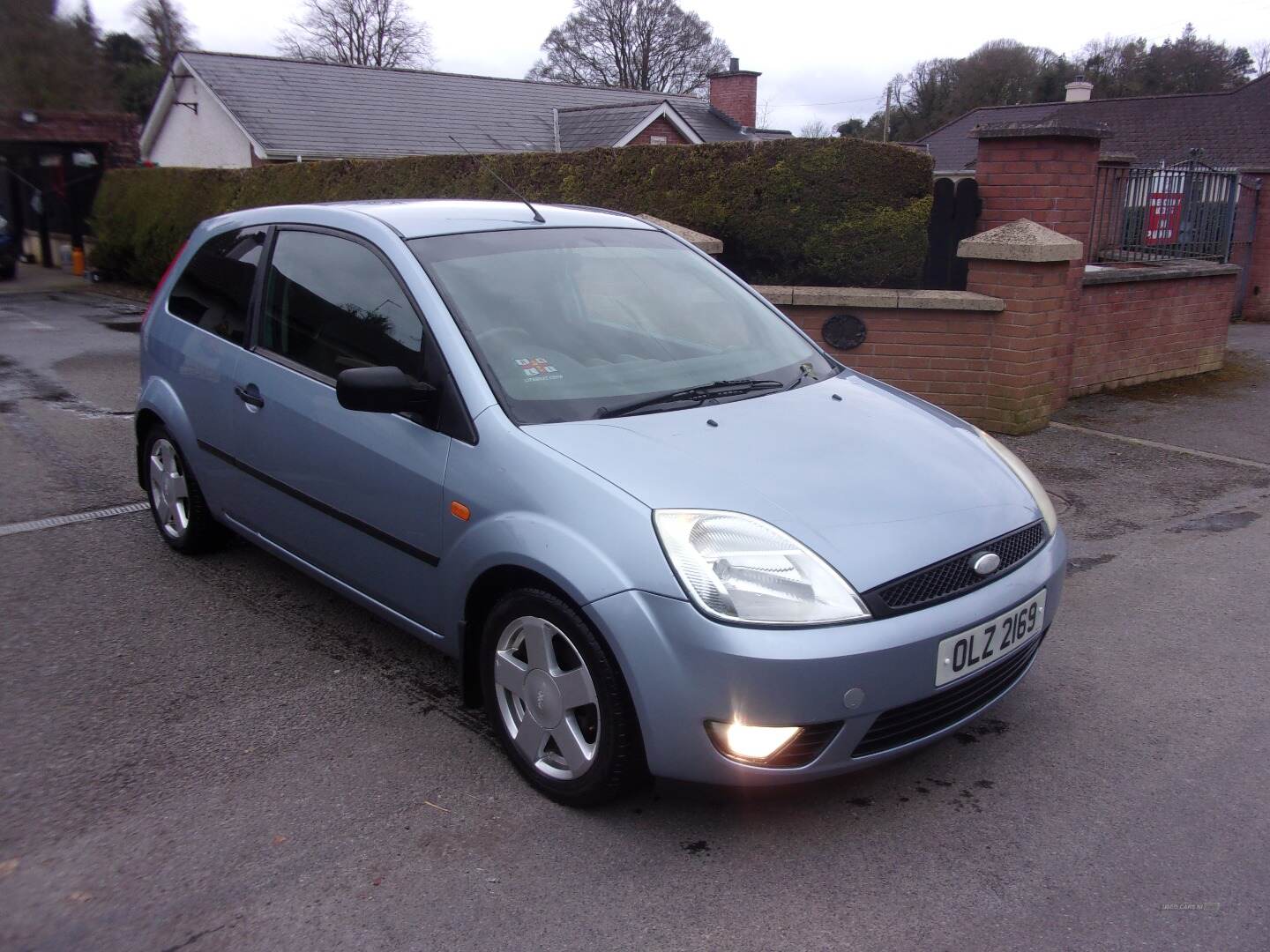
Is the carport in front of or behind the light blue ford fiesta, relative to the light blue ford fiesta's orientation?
behind

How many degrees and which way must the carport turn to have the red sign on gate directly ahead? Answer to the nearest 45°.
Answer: approximately 45° to its left

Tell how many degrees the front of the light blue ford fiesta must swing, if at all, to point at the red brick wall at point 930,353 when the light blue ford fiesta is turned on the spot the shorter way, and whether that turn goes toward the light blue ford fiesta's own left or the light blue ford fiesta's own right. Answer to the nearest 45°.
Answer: approximately 90° to the light blue ford fiesta's own left

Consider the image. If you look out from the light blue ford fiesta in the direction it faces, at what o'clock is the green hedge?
The green hedge is roughly at 8 o'clock from the light blue ford fiesta.

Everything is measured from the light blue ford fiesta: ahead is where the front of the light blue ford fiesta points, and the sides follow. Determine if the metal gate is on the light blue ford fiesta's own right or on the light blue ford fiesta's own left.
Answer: on the light blue ford fiesta's own left

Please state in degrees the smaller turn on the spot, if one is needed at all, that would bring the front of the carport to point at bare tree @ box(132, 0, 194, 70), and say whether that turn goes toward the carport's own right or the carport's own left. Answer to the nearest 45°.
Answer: approximately 180°

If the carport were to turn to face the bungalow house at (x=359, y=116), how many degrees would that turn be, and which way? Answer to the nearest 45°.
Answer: approximately 90° to its left

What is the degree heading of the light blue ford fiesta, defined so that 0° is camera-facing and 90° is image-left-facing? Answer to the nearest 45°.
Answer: approximately 315°

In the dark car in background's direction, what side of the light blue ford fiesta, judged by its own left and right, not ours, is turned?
back

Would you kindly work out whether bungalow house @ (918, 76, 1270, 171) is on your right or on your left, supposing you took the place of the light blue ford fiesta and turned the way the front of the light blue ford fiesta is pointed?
on your left
